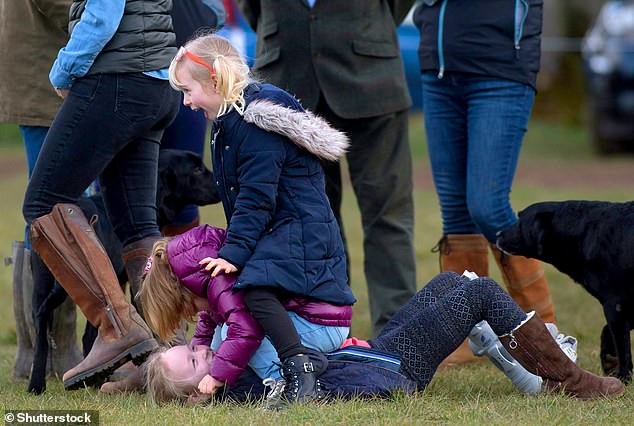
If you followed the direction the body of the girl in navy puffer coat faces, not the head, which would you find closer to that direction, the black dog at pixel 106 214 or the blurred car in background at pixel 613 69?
the black dog

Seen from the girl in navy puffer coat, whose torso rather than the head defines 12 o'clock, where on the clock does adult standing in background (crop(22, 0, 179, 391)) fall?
The adult standing in background is roughly at 1 o'clock from the girl in navy puffer coat.

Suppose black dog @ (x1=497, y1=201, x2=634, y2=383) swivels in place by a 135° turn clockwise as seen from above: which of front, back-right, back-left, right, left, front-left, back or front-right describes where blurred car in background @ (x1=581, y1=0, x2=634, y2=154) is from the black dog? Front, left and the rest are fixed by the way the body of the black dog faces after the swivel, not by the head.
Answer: front-left

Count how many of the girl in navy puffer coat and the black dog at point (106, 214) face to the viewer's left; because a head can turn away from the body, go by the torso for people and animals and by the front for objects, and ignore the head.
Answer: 1

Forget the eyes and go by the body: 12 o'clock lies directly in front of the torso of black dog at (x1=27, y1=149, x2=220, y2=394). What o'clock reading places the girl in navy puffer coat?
The girl in navy puffer coat is roughly at 2 o'clock from the black dog.

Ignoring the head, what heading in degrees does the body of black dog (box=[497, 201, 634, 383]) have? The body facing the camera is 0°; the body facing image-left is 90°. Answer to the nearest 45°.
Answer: approximately 90°

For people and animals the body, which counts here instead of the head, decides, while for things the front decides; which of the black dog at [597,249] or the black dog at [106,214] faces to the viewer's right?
the black dog at [106,214]

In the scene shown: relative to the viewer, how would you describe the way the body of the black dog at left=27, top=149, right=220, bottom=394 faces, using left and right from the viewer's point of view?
facing to the right of the viewer

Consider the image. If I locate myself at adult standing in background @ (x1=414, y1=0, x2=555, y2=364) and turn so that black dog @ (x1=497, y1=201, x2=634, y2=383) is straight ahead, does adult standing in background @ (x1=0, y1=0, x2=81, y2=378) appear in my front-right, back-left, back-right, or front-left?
back-right

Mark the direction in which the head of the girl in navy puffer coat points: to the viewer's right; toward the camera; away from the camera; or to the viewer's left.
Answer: to the viewer's left

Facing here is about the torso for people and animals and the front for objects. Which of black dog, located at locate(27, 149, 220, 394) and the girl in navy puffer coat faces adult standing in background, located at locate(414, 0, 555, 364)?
the black dog

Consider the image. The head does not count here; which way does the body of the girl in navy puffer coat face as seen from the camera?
to the viewer's left

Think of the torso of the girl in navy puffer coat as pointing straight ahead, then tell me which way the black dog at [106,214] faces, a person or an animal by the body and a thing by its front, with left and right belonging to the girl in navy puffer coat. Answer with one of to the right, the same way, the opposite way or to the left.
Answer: the opposite way
